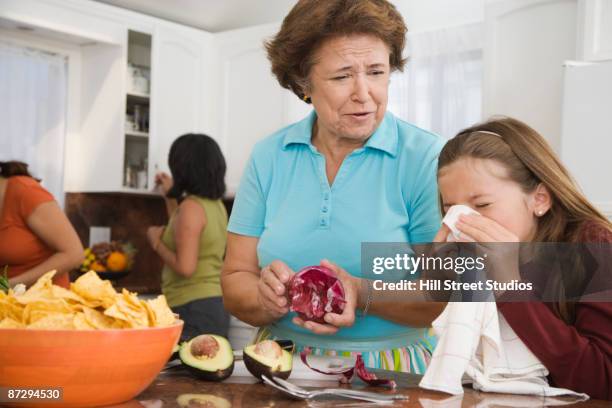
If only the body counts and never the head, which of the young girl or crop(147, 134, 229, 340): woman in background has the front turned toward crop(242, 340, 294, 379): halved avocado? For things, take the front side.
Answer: the young girl

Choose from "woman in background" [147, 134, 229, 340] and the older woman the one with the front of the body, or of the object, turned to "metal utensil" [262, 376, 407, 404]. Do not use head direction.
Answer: the older woman

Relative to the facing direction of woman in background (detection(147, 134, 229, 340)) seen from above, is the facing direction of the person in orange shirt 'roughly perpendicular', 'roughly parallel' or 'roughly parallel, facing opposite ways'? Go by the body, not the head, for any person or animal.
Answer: roughly perpendicular

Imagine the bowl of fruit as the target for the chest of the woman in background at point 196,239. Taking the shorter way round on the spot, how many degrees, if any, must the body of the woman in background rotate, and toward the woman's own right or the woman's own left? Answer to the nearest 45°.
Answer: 0° — they already face it

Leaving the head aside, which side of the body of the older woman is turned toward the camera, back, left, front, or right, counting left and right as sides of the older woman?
front

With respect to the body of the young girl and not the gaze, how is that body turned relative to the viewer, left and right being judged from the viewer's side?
facing the viewer and to the left of the viewer

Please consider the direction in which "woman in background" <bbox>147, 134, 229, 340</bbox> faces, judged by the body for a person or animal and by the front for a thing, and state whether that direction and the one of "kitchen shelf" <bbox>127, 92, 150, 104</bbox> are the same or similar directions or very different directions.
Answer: very different directions

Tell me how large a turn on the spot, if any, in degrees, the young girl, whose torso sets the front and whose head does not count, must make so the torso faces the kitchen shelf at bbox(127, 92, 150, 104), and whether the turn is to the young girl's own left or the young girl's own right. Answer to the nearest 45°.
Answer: approximately 90° to the young girl's own right

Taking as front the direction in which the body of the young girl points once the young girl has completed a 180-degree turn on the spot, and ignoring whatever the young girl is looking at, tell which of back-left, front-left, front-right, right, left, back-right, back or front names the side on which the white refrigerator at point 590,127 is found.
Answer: front-left

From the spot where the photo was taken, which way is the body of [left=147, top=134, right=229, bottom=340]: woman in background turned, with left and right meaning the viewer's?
facing away from the viewer and to the left of the viewer

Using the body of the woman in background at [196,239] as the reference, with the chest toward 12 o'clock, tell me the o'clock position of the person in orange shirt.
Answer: The person in orange shirt is roughly at 9 o'clock from the woman in background.

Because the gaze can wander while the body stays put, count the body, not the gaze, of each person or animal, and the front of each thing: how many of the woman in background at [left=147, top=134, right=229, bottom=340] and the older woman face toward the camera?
1

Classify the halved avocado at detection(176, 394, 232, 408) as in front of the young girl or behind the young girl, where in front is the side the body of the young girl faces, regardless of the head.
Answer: in front

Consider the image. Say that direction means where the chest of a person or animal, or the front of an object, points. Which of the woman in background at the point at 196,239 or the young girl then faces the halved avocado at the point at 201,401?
the young girl

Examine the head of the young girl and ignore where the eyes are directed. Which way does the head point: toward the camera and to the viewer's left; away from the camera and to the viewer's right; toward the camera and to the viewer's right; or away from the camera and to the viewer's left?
toward the camera and to the viewer's left

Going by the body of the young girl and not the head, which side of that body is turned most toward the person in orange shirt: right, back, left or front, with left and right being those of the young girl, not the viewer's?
right

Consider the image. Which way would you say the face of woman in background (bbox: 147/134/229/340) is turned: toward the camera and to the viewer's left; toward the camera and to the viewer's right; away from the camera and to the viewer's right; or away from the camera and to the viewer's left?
away from the camera and to the viewer's left
